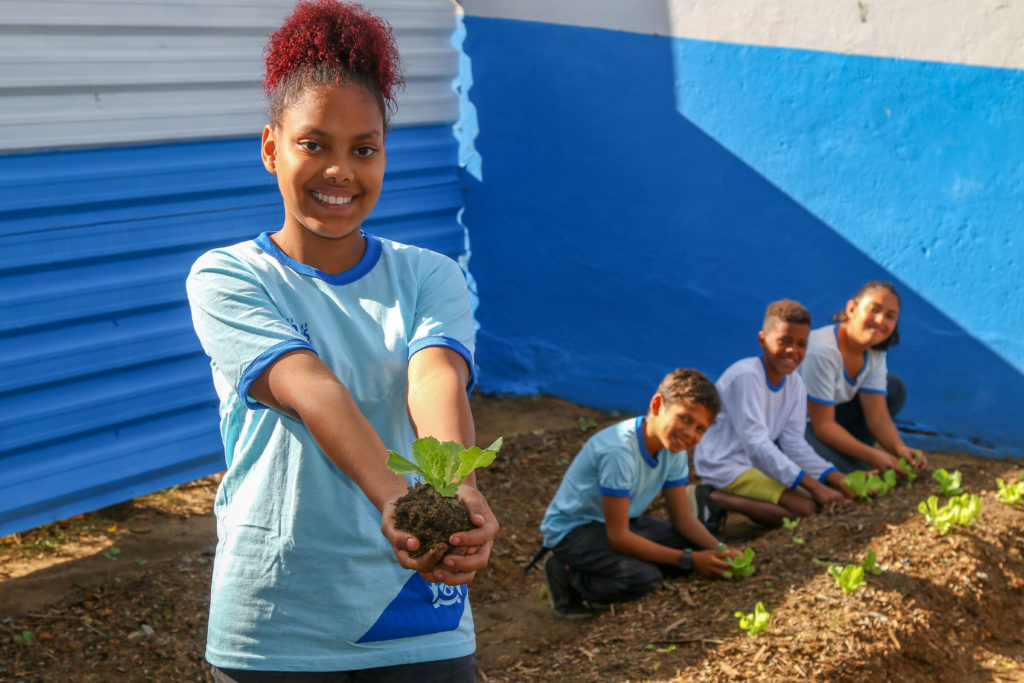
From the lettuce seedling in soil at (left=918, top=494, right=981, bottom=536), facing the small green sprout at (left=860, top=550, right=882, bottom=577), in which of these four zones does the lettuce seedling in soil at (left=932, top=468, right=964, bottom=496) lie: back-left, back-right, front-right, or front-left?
back-right

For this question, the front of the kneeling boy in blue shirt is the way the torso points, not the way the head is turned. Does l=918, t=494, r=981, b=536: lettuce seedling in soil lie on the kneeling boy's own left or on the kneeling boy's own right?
on the kneeling boy's own left

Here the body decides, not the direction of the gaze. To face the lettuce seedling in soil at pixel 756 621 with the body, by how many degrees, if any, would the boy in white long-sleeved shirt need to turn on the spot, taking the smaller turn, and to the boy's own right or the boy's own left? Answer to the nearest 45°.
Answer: approximately 45° to the boy's own right

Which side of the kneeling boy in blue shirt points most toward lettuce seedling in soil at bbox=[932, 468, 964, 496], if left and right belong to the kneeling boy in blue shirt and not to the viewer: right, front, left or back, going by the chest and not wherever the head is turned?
left

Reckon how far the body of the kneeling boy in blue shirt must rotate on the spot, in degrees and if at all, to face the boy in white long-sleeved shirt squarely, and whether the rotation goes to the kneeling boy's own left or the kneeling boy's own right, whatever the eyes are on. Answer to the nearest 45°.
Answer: approximately 90° to the kneeling boy's own left

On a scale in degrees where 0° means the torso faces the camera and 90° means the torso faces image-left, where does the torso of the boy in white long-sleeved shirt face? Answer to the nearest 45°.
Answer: approximately 315°

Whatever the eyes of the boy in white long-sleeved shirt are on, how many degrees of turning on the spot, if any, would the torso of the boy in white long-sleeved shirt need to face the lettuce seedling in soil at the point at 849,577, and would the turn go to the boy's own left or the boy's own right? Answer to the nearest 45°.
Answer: approximately 45° to the boy's own right

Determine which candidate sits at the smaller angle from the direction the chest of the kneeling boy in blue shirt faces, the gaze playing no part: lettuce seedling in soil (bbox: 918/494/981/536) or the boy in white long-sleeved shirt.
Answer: the lettuce seedling in soil

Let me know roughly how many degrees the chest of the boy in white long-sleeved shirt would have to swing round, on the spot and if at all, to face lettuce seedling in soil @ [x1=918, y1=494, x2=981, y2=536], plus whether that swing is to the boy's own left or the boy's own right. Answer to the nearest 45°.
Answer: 0° — they already face it
